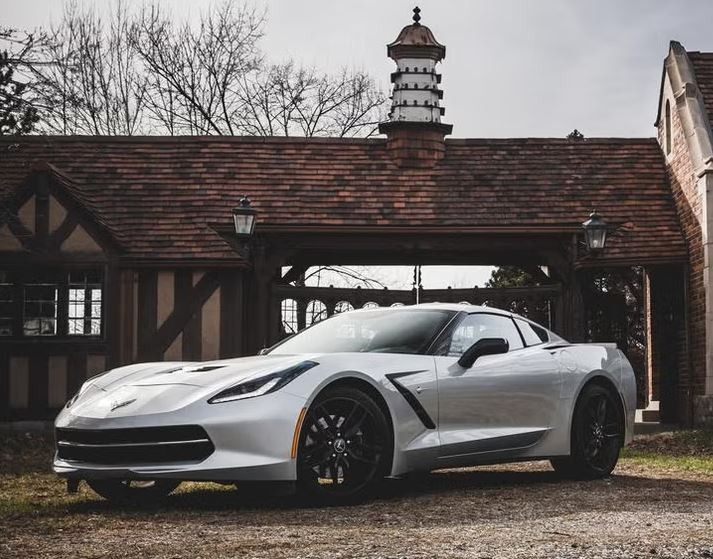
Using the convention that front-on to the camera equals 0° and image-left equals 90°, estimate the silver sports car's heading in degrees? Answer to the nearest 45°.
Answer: approximately 45°

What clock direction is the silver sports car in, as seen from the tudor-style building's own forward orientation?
The silver sports car is roughly at 12 o'clock from the tudor-style building.

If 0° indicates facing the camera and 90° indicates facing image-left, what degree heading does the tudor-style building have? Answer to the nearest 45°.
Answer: approximately 0°

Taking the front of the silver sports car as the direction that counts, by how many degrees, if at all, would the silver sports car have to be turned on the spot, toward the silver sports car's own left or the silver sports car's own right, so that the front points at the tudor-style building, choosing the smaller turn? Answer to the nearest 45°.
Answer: approximately 135° to the silver sports car's own right
